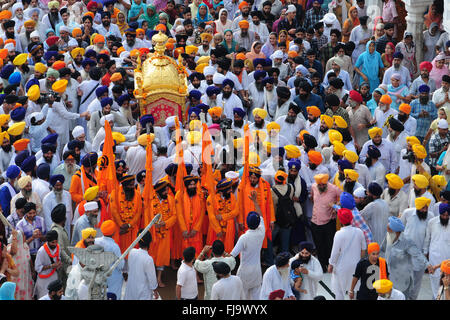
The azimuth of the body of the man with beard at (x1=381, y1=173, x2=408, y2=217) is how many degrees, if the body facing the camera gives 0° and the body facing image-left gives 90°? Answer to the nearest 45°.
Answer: approximately 45°

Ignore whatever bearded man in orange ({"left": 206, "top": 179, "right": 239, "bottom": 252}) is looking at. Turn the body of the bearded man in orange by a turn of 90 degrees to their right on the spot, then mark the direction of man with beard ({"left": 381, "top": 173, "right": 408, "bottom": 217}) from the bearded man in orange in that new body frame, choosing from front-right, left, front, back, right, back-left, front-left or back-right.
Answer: back

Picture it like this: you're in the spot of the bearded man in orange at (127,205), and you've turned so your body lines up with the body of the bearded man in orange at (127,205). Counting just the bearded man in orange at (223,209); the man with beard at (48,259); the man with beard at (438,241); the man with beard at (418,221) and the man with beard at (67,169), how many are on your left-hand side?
3

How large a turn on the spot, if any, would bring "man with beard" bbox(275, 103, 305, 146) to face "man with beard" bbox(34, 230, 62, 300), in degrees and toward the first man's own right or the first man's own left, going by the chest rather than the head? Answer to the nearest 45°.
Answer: approximately 45° to the first man's own right

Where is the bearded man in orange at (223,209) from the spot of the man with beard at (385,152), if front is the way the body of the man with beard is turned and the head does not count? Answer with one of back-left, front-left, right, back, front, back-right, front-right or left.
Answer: front-right

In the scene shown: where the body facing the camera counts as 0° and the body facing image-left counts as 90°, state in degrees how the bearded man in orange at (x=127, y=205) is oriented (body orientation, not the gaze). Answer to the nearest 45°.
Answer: approximately 0°

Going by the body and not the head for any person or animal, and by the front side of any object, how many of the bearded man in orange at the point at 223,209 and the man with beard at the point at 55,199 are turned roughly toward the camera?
2

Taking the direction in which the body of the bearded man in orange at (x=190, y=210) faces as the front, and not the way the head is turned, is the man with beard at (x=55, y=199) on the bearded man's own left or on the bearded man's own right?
on the bearded man's own right

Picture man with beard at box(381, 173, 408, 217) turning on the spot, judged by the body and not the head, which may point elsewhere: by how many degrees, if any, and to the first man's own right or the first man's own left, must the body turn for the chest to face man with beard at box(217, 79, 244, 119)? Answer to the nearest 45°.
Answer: approximately 90° to the first man's own right
